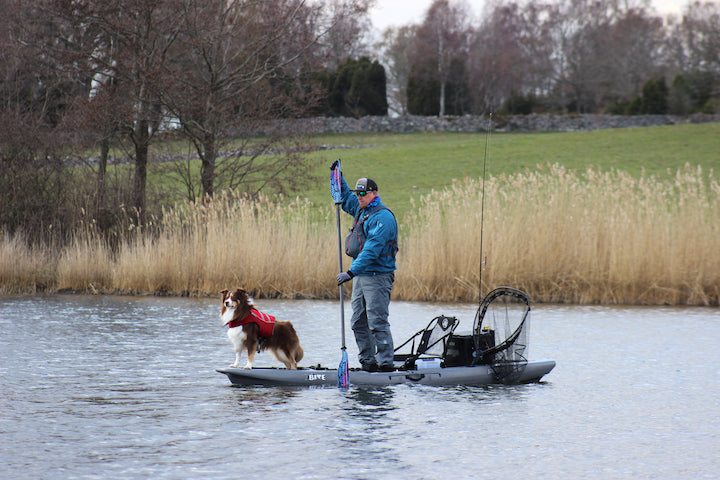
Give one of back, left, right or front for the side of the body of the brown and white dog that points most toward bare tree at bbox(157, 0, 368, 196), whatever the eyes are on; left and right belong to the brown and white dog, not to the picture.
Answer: right

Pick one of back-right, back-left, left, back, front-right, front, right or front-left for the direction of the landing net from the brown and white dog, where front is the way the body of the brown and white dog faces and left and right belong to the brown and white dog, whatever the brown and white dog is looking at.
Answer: back

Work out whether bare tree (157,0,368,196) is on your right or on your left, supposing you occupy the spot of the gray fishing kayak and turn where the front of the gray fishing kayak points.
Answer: on your right

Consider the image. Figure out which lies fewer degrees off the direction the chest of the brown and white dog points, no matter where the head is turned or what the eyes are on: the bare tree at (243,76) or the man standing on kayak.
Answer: the bare tree

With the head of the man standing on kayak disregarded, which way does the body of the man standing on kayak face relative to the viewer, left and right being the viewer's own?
facing the viewer and to the left of the viewer

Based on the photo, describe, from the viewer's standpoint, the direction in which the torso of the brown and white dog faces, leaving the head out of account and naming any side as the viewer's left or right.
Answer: facing to the left of the viewer

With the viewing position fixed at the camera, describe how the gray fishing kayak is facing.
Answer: facing to the left of the viewer
